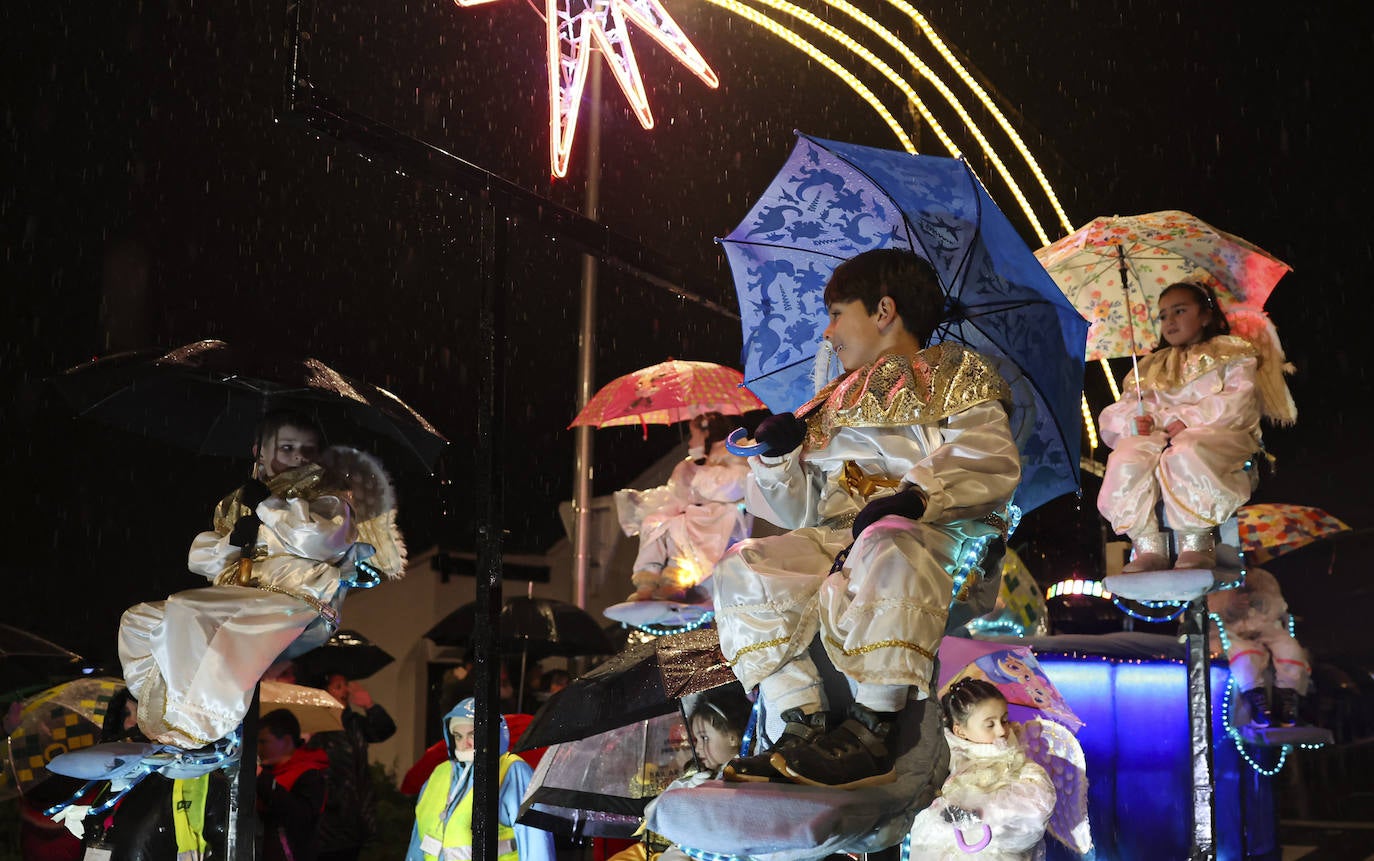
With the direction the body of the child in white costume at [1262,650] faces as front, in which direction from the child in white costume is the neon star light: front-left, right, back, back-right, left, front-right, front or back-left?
right

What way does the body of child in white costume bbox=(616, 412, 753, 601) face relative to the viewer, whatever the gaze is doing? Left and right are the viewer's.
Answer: facing the viewer and to the left of the viewer

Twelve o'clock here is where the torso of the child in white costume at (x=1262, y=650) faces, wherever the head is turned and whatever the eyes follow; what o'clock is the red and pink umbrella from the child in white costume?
The red and pink umbrella is roughly at 3 o'clock from the child in white costume.

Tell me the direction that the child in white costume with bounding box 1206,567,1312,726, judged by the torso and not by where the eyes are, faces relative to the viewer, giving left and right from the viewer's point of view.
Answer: facing the viewer

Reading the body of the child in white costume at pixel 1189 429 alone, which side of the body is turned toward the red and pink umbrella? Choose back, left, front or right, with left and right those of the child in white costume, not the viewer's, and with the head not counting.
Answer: right

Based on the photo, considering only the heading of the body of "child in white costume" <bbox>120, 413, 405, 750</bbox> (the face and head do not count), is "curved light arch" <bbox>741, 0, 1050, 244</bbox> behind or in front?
behind

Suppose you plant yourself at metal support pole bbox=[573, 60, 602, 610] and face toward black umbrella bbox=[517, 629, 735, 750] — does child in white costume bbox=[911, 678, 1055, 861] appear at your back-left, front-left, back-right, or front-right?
front-left

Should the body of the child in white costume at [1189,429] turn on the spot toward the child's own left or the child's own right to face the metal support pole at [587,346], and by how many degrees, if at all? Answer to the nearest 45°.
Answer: approximately 90° to the child's own right

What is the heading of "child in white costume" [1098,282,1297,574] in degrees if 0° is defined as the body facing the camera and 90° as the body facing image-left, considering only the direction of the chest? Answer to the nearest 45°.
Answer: approximately 45°

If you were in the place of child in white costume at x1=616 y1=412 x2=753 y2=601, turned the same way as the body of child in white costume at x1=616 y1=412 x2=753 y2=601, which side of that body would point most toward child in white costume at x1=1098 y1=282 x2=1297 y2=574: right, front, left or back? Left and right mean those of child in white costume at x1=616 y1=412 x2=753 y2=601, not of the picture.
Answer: left

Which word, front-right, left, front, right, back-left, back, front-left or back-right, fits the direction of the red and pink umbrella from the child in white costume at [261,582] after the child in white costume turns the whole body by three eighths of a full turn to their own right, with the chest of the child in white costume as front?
front-right

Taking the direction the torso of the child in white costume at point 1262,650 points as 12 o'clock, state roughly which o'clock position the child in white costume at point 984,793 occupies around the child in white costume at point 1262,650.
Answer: the child in white costume at point 984,793 is roughly at 1 o'clock from the child in white costume at point 1262,650.

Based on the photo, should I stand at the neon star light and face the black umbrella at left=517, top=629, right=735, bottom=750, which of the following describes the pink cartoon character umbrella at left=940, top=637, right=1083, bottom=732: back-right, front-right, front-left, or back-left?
front-left

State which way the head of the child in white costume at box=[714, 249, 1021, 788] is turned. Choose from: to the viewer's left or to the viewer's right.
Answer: to the viewer's left

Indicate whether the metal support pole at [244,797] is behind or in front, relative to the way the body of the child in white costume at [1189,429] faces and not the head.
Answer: in front
